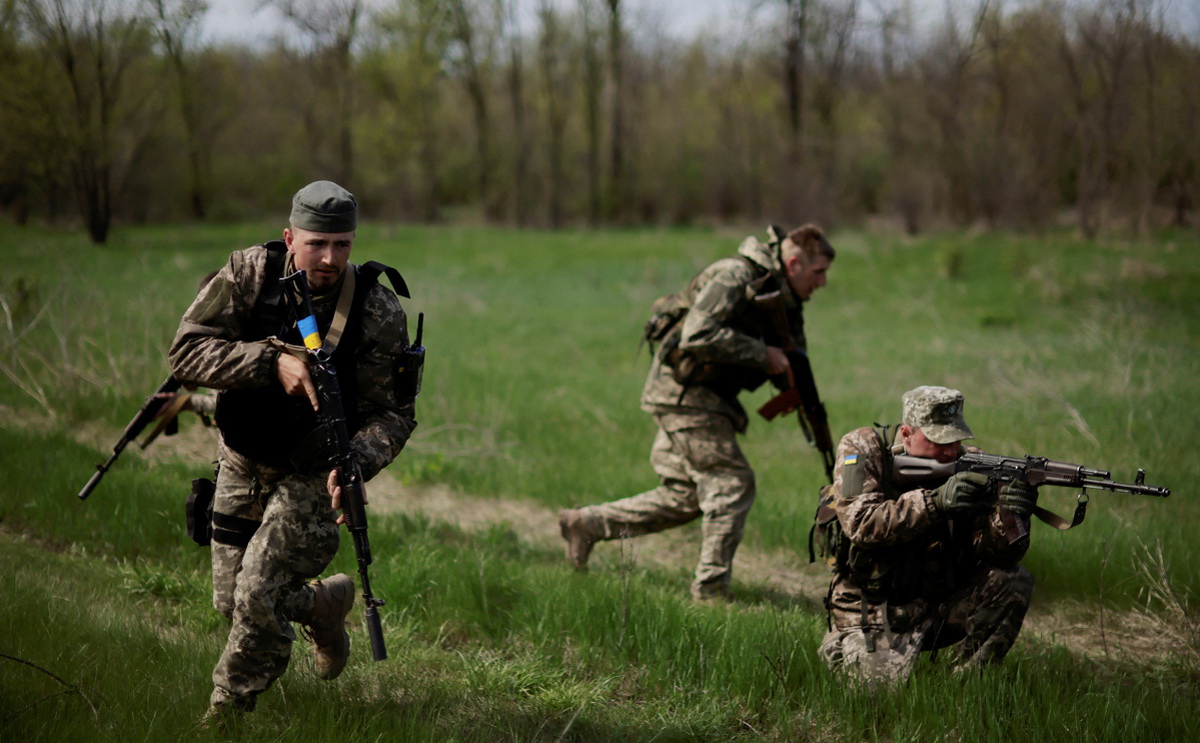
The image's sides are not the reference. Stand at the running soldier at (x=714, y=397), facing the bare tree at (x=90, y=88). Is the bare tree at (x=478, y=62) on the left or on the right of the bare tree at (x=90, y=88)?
right

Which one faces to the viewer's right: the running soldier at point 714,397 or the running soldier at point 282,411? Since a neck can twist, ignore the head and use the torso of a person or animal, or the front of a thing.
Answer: the running soldier at point 714,397

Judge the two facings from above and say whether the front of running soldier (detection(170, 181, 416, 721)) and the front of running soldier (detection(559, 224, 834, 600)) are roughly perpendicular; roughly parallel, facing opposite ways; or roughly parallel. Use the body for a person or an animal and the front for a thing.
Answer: roughly perpendicular

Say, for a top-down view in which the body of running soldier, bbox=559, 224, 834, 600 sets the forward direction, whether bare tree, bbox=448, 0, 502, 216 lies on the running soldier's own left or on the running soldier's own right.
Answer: on the running soldier's own left

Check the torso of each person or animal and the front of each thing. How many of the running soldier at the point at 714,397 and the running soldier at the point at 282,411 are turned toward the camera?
1

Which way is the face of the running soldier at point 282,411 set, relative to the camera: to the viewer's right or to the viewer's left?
to the viewer's right

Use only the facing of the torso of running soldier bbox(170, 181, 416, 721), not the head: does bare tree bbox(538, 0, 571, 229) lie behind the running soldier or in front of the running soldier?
behind

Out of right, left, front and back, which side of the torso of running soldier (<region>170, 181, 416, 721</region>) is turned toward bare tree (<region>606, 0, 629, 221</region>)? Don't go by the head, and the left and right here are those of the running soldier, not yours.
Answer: back

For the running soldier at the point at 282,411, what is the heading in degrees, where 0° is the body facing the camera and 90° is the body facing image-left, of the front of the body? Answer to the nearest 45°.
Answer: approximately 0°

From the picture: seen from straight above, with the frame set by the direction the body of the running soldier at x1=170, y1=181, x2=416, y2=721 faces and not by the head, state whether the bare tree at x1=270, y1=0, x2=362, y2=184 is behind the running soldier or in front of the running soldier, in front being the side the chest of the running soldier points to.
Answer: behind

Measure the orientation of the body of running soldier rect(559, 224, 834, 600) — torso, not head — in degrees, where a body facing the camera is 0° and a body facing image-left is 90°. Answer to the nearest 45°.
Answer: approximately 270°

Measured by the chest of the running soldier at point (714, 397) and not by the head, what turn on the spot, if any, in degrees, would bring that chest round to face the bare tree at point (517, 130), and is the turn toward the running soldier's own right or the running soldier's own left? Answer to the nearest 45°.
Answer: approximately 90° to the running soldier's own left

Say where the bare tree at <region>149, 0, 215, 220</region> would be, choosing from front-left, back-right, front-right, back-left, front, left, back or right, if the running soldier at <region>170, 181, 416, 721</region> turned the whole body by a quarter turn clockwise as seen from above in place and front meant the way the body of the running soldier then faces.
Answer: right

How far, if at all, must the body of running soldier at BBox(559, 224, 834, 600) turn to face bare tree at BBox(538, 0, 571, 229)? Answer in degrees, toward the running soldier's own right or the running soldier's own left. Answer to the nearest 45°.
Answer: approximately 90° to the running soldier's own left

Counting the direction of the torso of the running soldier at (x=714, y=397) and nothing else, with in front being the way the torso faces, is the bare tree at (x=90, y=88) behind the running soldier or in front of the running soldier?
behind

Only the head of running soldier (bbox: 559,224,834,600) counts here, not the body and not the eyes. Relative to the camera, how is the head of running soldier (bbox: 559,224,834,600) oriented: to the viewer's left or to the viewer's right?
to the viewer's right
